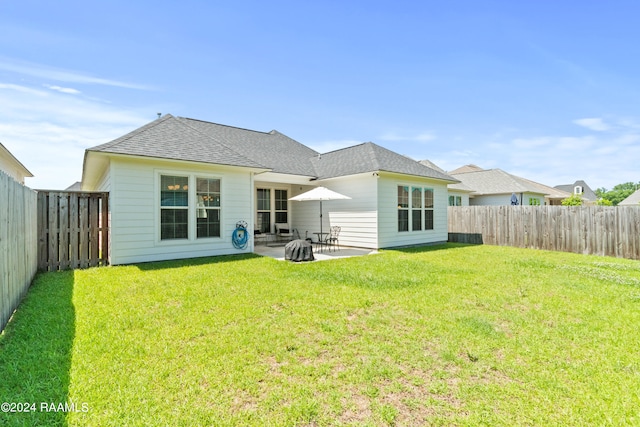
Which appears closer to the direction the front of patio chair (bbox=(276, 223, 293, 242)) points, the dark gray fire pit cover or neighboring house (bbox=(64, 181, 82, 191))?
the dark gray fire pit cover

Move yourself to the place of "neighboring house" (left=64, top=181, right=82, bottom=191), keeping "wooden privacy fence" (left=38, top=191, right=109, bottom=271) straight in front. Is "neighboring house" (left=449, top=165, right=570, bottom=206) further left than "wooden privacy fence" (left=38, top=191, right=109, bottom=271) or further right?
left

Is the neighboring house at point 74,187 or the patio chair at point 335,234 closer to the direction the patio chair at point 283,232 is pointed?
the patio chair

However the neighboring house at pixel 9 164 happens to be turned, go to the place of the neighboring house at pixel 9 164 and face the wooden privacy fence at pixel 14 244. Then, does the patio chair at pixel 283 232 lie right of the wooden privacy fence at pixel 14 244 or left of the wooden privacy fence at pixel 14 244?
left

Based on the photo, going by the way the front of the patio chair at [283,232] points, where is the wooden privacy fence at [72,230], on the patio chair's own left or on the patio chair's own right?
on the patio chair's own right

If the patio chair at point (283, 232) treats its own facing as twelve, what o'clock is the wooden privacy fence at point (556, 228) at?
The wooden privacy fence is roughly at 11 o'clock from the patio chair.

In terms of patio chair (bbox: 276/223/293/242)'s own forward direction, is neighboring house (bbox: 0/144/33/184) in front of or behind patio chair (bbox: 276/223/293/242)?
behind
